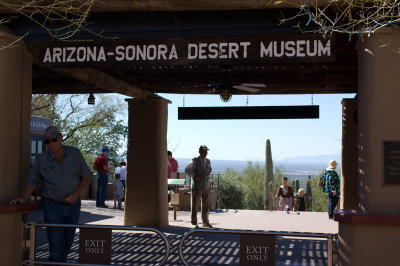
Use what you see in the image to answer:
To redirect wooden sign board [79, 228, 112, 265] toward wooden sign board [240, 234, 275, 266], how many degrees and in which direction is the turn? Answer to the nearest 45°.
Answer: approximately 45° to its left

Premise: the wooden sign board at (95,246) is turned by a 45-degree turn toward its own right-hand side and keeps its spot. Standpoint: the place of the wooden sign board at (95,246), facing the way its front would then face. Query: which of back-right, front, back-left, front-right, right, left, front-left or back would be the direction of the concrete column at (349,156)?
back

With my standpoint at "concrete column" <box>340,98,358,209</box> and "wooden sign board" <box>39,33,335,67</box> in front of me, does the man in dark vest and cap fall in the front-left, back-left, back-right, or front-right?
front-right

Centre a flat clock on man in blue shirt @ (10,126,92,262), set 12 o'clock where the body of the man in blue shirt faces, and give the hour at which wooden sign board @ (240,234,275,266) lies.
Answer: The wooden sign board is roughly at 10 o'clock from the man in blue shirt.

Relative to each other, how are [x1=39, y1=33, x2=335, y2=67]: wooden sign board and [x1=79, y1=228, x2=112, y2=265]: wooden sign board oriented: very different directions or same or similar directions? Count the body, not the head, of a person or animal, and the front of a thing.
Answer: same or similar directions

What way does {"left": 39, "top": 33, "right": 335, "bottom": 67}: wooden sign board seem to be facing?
toward the camera

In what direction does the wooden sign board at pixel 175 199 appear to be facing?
toward the camera

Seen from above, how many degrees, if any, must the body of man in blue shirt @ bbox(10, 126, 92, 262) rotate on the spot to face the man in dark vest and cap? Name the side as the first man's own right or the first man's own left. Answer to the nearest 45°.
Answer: approximately 135° to the first man's own left

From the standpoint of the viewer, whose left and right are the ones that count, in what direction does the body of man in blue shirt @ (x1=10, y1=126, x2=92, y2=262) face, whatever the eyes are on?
facing the viewer

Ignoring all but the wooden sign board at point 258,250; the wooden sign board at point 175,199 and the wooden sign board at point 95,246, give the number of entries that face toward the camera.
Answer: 3

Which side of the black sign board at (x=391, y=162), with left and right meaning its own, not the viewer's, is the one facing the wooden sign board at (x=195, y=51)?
right

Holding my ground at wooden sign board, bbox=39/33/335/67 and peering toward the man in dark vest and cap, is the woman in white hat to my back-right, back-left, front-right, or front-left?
front-right

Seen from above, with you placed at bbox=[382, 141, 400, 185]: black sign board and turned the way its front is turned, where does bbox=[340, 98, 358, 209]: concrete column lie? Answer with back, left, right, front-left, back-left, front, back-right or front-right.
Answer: back

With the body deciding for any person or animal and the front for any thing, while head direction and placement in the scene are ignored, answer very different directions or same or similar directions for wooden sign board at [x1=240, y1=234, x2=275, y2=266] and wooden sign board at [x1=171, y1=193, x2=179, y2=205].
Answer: same or similar directions
